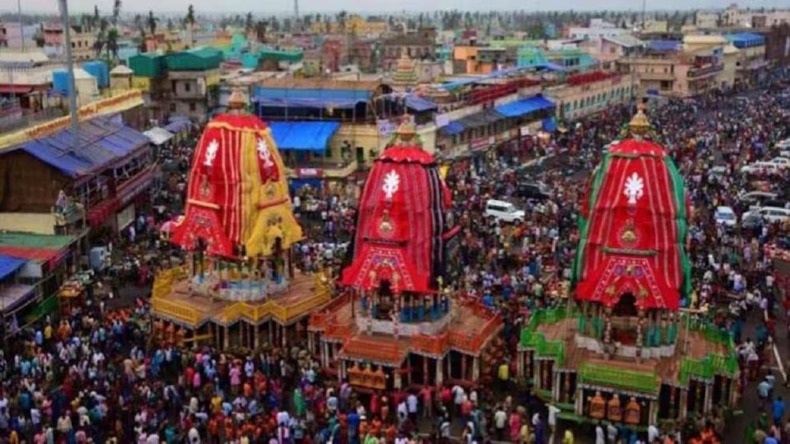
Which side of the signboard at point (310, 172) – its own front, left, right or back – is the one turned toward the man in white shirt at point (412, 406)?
front

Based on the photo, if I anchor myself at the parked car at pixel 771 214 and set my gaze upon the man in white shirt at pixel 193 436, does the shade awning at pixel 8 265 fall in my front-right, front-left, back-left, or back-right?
front-right

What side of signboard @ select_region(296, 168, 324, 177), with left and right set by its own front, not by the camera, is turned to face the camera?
front

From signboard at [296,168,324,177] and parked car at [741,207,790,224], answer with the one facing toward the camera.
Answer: the signboard

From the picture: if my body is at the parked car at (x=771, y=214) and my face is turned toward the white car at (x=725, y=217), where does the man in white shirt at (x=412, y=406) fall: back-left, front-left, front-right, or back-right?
front-left

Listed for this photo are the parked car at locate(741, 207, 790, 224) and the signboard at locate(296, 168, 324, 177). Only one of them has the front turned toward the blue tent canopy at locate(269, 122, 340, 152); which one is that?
the parked car

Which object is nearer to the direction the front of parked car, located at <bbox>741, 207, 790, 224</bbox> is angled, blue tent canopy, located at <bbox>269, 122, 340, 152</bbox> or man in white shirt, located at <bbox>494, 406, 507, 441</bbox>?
the blue tent canopy

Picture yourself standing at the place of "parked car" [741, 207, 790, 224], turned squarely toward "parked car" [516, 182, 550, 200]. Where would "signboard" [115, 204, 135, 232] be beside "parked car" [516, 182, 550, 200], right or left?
left

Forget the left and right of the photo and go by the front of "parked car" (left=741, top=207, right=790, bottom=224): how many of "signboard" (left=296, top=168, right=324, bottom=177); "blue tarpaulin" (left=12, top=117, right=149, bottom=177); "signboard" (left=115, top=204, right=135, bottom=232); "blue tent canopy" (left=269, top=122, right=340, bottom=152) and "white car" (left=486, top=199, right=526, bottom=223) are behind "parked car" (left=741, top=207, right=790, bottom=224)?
0

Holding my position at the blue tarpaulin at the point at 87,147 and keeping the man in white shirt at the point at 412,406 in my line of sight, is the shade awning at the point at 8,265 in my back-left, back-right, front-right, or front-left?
front-right

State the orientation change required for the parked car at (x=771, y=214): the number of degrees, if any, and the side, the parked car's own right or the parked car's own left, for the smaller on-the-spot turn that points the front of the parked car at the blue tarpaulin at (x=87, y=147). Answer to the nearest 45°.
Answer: approximately 45° to the parked car's own left

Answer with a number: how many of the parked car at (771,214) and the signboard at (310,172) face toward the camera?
1

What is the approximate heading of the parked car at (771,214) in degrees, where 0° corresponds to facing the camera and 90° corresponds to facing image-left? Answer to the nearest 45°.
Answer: approximately 90°

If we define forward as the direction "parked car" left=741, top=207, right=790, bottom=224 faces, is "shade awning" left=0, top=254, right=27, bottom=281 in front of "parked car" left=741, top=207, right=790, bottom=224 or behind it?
in front

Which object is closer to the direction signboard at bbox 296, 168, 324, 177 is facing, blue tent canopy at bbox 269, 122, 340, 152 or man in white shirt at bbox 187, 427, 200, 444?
the man in white shirt

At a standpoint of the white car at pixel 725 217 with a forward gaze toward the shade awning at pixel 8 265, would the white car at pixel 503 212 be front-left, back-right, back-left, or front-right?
front-right

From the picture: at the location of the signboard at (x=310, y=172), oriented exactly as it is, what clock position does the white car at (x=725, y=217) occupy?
The white car is roughly at 10 o'clock from the signboard.

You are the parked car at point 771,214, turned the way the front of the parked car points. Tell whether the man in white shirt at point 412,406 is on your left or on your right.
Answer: on your left

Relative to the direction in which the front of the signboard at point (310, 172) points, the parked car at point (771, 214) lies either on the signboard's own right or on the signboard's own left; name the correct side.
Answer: on the signboard's own left
